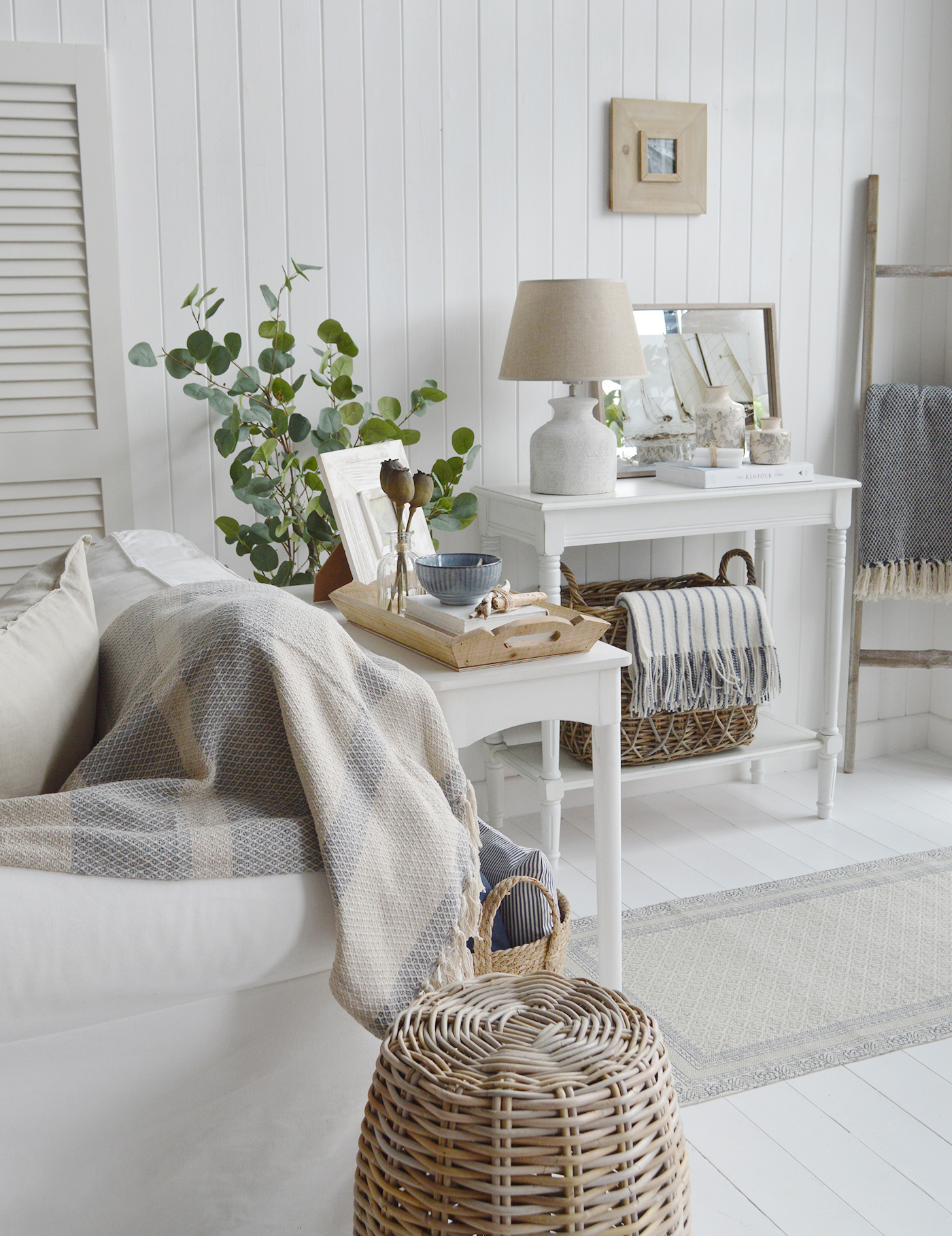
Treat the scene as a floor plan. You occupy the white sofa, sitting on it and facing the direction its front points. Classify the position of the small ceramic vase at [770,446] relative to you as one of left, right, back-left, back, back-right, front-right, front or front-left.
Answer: back-left

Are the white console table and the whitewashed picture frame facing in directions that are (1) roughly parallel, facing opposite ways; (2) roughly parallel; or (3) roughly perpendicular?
roughly parallel

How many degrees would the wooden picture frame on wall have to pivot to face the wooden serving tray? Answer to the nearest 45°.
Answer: approximately 45° to its right

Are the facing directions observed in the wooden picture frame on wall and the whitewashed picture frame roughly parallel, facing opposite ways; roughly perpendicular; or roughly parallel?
roughly parallel

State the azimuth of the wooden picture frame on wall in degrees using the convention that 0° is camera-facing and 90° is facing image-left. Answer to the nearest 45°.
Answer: approximately 315°

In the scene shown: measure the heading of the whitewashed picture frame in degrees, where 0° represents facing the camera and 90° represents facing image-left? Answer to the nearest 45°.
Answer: approximately 315°

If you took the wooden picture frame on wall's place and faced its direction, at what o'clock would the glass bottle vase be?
The glass bottle vase is roughly at 2 o'clock from the wooden picture frame on wall.

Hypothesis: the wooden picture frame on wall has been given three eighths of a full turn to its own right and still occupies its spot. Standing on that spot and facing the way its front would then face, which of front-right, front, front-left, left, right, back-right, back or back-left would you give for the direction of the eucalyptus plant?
front-left

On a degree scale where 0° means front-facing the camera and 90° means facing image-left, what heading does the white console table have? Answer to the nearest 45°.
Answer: approximately 315°

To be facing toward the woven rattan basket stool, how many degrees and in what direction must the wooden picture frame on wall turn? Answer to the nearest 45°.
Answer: approximately 45° to its right

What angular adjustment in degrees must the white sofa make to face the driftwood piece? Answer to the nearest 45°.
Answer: approximately 135° to its left

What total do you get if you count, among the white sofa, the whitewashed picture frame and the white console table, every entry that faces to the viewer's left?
0

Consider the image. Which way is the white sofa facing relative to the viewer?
toward the camera

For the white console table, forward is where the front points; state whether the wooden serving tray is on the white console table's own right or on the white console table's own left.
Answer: on the white console table's own right
